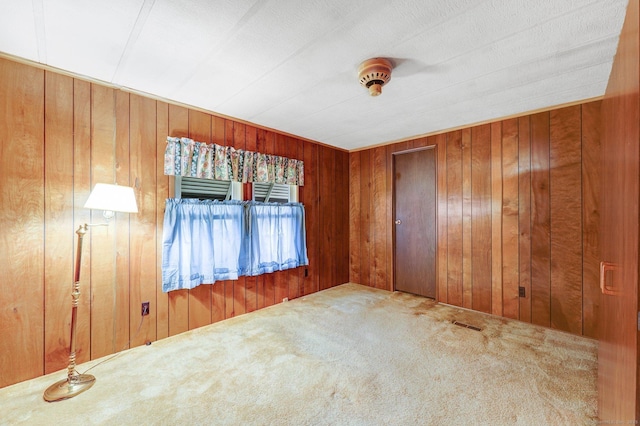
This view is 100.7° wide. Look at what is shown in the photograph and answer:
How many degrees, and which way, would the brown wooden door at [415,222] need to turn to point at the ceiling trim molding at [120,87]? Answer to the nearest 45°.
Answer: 0° — it already faces it

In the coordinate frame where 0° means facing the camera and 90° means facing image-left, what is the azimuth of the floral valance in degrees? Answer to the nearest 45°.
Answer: approximately 315°

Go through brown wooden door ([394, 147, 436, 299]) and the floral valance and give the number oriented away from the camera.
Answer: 0

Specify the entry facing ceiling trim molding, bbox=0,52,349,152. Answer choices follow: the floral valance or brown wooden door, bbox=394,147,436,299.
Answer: the brown wooden door

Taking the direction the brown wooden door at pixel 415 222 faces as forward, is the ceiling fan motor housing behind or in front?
in front

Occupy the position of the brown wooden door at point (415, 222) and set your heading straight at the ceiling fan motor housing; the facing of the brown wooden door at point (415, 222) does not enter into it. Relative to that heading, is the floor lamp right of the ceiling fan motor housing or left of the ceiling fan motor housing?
right

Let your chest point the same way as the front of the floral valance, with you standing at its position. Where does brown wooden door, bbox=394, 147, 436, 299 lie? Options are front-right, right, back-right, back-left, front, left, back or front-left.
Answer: front-left

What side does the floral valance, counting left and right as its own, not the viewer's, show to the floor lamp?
right

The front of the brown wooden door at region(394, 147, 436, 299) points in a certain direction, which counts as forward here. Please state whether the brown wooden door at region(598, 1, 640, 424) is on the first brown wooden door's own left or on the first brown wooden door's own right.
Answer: on the first brown wooden door's own left

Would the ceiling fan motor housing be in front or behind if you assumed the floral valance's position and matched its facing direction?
in front

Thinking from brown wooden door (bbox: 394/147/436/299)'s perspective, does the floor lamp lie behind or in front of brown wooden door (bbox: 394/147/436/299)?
in front
